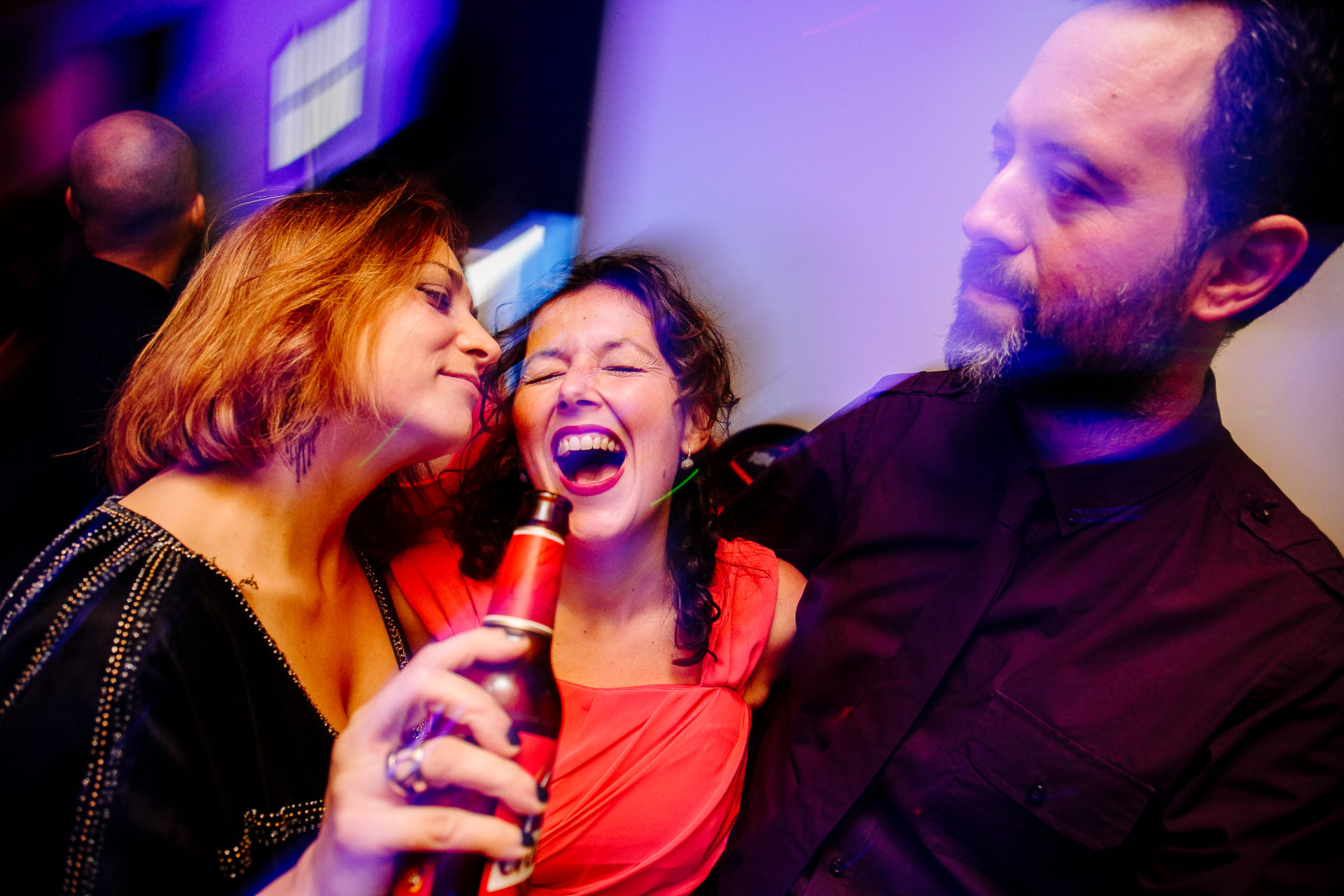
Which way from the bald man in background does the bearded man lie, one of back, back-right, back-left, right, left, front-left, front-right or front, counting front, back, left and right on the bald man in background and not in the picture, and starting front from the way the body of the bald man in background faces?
back-right

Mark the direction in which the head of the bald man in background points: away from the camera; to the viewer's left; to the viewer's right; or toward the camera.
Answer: away from the camera

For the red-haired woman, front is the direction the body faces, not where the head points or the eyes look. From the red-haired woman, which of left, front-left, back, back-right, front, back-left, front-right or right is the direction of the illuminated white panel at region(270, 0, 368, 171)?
back-left

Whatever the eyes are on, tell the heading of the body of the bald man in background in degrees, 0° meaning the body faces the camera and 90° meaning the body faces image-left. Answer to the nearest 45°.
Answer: approximately 180°

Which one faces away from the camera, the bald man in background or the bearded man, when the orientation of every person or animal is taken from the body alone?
the bald man in background

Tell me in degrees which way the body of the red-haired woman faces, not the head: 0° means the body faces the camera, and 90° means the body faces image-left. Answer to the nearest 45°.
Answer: approximately 315°
